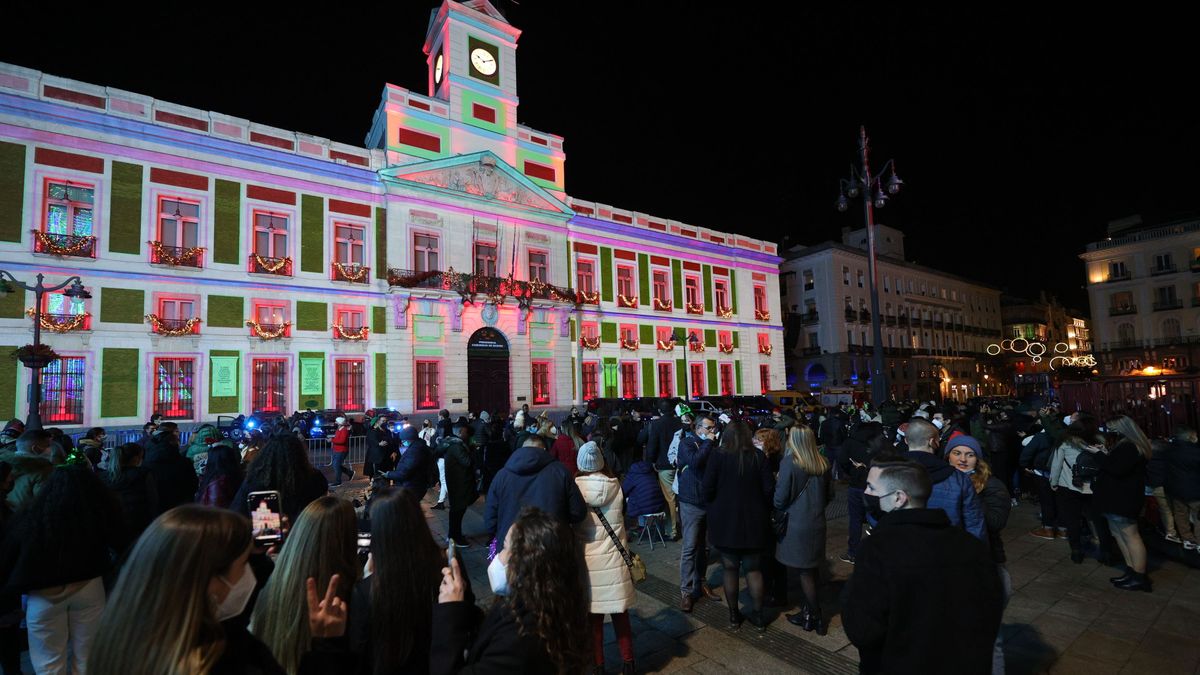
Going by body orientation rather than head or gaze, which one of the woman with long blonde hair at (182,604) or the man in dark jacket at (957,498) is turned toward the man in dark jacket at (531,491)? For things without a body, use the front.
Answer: the woman with long blonde hair

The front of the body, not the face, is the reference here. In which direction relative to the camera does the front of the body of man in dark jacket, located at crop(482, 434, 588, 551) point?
away from the camera

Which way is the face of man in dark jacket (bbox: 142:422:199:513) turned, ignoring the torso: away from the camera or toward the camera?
away from the camera

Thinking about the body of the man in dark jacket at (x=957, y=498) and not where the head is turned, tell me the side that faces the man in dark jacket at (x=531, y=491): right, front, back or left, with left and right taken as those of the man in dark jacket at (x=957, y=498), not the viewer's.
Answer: left

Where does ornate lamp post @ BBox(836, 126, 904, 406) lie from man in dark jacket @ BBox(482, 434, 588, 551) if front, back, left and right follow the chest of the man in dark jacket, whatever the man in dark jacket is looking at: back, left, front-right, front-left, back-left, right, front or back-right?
front-right

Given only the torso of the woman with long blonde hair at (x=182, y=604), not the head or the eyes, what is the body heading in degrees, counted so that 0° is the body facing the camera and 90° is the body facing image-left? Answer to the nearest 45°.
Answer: approximately 225°

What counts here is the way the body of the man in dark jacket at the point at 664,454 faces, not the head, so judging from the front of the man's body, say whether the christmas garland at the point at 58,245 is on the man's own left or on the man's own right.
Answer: on the man's own left

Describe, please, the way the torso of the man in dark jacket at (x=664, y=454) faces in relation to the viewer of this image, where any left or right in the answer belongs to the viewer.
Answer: facing away from the viewer and to the right of the viewer
